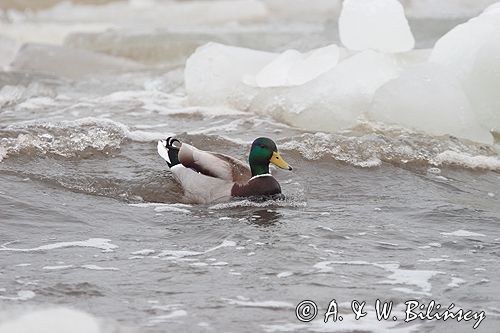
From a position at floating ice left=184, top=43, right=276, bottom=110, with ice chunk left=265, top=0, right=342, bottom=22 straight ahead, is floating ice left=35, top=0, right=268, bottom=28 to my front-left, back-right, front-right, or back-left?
front-left

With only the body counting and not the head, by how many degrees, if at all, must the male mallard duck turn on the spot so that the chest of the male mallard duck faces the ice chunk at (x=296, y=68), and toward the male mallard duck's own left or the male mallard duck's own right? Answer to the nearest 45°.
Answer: approximately 90° to the male mallard duck's own left

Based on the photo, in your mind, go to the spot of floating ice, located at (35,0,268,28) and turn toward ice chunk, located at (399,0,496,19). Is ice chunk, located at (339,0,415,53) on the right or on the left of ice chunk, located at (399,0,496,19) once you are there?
right

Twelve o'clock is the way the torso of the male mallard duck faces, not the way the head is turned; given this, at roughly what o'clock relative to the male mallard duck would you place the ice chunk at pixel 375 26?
The ice chunk is roughly at 10 o'clock from the male mallard duck.

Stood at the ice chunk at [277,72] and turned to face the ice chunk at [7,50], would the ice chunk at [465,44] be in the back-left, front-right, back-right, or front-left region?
back-right

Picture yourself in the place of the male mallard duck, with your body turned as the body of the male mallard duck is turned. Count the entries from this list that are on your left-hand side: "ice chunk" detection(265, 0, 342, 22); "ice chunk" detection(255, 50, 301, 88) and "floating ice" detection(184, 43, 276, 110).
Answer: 3

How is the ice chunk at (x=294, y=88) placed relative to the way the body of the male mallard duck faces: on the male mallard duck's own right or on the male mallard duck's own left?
on the male mallard duck's own left

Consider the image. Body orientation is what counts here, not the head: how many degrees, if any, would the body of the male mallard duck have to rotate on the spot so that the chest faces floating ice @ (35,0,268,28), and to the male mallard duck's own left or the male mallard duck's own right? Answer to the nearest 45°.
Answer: approximately 90° to the male mallard duck's own left

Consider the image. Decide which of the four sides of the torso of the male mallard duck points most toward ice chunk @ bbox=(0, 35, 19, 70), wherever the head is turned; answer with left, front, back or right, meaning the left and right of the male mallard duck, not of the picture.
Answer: left

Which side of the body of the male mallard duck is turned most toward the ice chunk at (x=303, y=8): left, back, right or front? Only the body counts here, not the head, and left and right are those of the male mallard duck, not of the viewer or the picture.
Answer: left

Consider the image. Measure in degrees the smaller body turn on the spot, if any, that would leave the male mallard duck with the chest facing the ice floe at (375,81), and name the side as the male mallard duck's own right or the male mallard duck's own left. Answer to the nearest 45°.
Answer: approximately 45° to the male mallard duck's own left

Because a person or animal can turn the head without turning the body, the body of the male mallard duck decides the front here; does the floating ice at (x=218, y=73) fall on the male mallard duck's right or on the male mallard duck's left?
on the male mallard duck's left

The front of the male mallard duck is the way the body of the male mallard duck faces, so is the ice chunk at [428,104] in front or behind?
in front

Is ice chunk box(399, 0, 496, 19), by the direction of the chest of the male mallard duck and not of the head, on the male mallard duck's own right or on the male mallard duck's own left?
on the male mallard duck's own left

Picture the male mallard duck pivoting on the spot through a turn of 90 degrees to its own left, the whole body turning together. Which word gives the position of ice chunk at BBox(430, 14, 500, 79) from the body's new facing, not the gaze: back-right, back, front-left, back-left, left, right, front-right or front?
front-right

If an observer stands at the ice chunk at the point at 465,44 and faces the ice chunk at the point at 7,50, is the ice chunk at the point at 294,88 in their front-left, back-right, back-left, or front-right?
front-left

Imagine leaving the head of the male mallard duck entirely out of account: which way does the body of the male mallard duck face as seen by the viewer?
to the viewer's right
